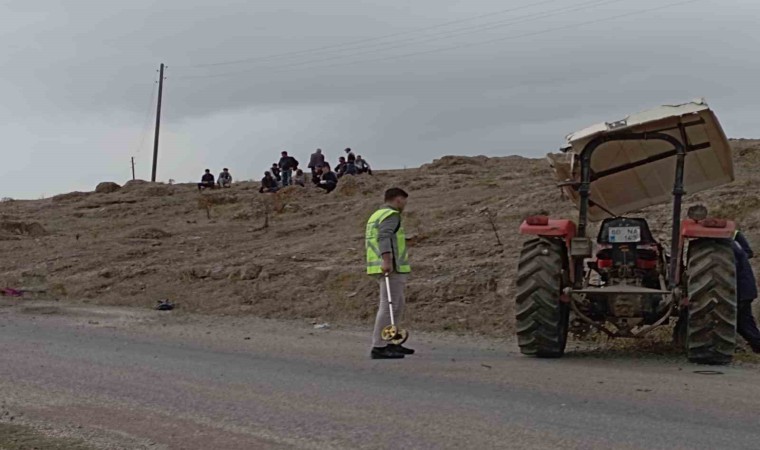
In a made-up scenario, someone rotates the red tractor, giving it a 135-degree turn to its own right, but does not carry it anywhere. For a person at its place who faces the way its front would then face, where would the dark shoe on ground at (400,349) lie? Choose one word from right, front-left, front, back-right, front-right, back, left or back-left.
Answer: back-right

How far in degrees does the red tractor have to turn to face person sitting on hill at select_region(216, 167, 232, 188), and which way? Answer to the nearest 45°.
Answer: approximately 45° to its left

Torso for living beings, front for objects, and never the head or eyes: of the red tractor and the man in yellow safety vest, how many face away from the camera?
1

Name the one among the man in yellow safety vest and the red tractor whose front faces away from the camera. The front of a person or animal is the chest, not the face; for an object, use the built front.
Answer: the red tractor

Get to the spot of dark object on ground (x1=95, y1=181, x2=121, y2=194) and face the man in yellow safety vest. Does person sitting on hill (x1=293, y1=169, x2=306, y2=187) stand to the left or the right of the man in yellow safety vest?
left

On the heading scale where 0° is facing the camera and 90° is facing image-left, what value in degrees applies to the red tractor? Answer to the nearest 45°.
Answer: approximately 180°
